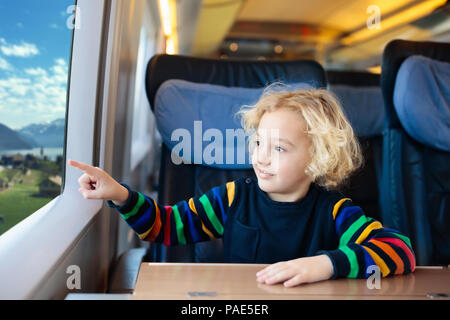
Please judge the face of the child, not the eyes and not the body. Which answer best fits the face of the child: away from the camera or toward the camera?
toward the camera

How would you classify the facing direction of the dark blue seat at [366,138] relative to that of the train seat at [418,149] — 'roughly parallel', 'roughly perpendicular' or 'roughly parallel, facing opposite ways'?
roughly parallel

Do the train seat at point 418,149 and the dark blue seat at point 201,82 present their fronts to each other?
no

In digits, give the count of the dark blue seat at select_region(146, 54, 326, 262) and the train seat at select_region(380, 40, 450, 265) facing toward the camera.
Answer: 2

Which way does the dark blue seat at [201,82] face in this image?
toward the camera

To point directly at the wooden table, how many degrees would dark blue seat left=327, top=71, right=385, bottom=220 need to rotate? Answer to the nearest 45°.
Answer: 0° — it already faces it

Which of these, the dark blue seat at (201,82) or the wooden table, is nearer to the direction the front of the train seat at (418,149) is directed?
the wooden table

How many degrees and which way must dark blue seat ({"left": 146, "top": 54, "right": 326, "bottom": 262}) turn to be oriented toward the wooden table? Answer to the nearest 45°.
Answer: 0° — it already faces it

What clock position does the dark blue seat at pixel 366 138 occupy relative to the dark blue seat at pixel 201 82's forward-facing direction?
the dark blue seat at pixel 366 138 is roughly at 8 o'clock from the dark blue seat at pixel 201 82.

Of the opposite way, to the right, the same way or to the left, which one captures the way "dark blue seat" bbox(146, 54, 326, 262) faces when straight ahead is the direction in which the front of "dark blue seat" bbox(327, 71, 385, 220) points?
the same way

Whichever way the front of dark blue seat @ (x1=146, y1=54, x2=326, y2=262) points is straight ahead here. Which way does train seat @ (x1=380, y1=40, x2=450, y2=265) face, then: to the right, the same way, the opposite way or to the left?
the same way

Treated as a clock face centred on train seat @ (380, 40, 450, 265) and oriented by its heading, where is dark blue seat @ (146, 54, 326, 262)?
The dark blue seat is roughly at 2 o'clock from the train seat.

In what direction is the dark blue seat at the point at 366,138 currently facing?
toward the camera

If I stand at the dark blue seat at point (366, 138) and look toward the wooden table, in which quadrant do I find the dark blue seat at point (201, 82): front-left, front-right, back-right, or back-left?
front-right
